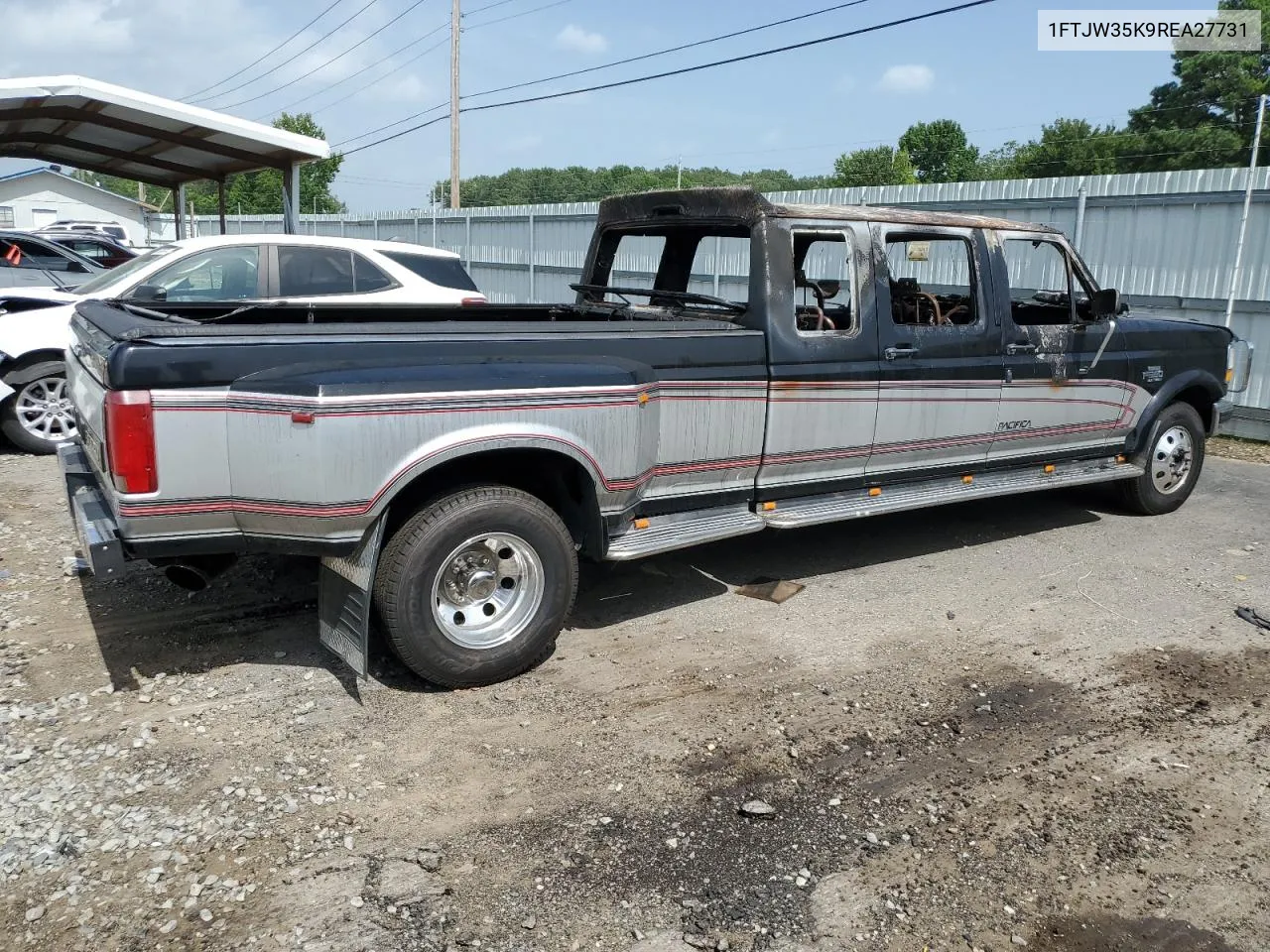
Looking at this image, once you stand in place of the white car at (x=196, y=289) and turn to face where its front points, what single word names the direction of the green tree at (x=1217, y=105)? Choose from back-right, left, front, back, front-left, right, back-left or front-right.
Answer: back-right

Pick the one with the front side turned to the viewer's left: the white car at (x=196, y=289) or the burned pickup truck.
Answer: the white car

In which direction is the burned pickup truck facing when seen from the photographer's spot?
facing away from the viewer and to the right of the viewer

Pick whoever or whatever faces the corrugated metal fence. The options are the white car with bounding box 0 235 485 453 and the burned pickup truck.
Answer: the burned pickup truck

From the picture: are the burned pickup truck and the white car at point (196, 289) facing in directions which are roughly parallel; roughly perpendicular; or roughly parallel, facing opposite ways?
roughly parallel, facing opposite ways

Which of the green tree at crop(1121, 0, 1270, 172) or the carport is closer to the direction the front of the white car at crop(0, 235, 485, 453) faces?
the carport

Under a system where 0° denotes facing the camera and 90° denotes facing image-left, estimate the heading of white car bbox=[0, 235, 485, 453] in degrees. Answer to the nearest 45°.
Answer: approximately 90°

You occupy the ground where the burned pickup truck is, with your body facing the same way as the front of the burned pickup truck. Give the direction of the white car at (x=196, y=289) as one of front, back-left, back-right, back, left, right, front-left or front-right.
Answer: left

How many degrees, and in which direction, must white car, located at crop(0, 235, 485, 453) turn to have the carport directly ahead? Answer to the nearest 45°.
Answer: approximately 90° to its right

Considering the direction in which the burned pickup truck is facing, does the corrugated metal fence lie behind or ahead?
ahead

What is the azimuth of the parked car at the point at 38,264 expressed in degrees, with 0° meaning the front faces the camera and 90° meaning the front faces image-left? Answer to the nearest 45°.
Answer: approximately 270°

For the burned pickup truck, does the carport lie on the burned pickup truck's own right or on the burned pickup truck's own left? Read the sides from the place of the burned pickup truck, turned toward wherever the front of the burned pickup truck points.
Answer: on the burned pickup truck's own left

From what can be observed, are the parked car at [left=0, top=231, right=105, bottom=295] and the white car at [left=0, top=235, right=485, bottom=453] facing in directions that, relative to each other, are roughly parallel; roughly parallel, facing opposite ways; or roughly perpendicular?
roughly parallel, facing opposite ways
